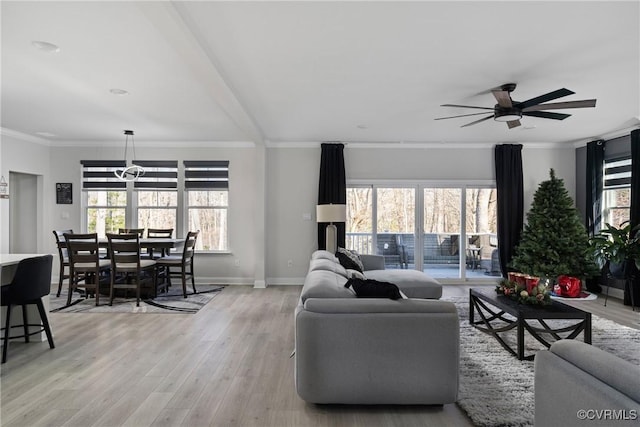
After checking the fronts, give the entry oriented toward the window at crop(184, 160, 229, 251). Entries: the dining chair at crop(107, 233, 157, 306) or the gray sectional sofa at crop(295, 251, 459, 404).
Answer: the dining chair

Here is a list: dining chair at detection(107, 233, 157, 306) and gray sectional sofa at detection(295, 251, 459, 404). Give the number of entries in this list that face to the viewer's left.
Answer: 0

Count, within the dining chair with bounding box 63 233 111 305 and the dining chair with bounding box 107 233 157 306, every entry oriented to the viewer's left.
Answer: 0

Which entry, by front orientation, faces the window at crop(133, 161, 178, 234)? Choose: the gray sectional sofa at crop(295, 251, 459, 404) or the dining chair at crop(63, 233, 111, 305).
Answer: the dining chair

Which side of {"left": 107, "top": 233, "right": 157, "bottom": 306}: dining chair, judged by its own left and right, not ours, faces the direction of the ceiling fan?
right

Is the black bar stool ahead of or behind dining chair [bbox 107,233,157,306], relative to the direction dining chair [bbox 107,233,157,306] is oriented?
behind

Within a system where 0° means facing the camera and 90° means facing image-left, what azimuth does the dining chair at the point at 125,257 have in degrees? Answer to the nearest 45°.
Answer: approximately 225°

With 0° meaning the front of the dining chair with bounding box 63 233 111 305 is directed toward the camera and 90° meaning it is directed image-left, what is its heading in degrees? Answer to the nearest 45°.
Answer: approximately 225°

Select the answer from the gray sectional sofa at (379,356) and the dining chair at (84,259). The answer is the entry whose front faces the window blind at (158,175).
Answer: the dining chair

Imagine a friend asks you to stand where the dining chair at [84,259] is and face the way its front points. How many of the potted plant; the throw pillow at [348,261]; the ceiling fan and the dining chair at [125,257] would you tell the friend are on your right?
4

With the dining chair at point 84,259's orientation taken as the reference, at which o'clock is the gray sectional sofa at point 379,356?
The gray sectional sofa is roughly at 4 o'clock from the dining chair.

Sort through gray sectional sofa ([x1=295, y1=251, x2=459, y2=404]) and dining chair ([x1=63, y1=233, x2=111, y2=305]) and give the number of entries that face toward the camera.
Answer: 0

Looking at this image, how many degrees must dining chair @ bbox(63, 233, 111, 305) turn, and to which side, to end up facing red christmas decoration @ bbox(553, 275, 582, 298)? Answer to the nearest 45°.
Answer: approximately 90° to its right

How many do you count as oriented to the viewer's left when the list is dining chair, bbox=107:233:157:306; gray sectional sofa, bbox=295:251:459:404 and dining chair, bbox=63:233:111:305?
0
